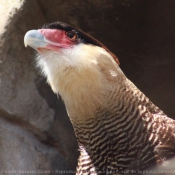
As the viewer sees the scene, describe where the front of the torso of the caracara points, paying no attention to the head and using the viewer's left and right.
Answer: facing to the left of the viewer
